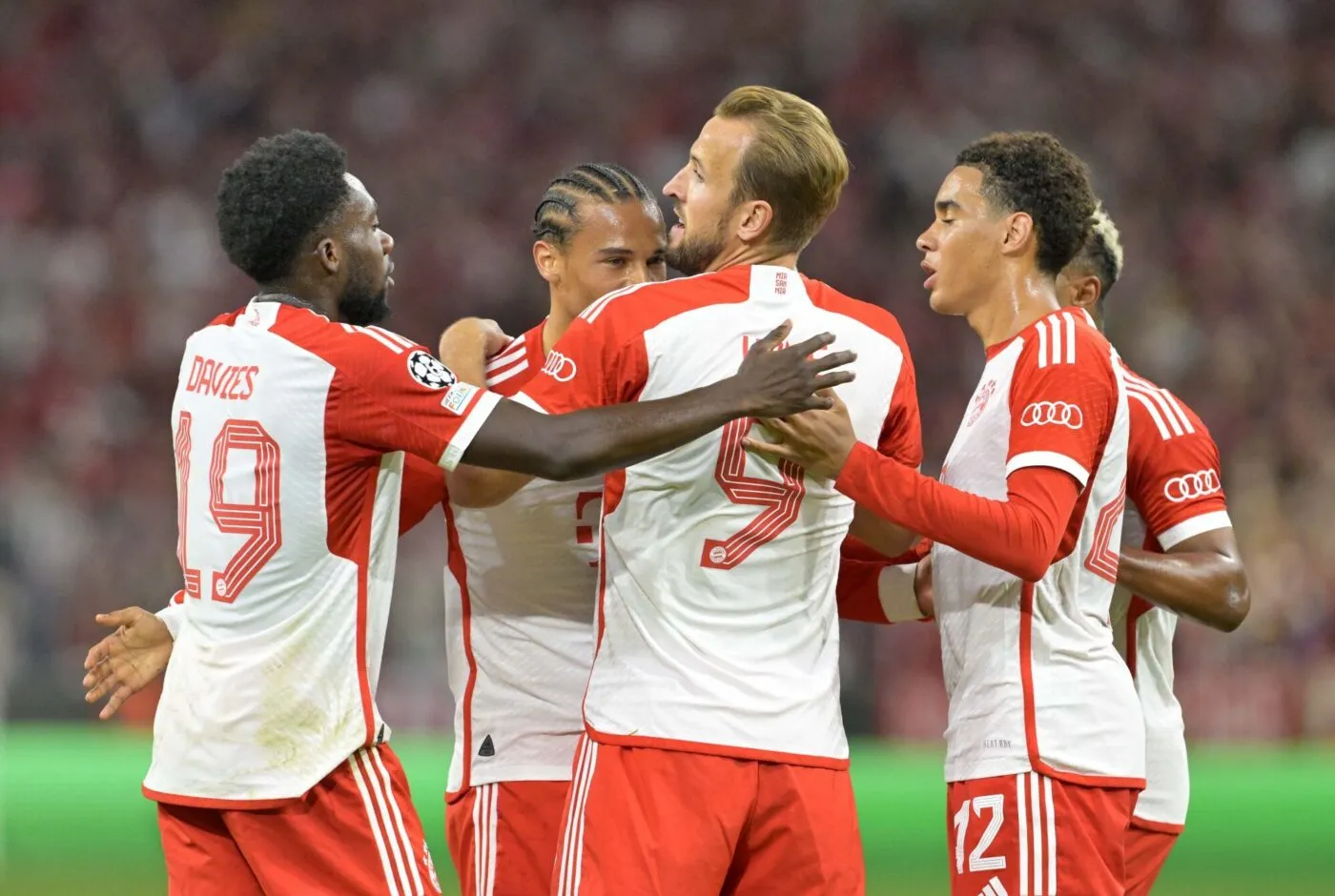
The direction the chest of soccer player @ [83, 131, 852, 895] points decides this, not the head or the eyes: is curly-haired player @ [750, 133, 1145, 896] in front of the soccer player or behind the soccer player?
in front

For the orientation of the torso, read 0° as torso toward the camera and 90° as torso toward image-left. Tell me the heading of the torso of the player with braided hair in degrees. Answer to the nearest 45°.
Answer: approximately 315°

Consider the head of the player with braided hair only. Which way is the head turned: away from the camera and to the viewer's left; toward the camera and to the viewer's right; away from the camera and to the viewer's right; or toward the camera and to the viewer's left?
toward the camera and to the viewer's right

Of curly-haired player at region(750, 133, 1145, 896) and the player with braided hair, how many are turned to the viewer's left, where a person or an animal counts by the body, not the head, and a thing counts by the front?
1

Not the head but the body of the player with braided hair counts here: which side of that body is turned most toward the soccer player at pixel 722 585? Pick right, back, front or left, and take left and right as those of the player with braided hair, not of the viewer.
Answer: front

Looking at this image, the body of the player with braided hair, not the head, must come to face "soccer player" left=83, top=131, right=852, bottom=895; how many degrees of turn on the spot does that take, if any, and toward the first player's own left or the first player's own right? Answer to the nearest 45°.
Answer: approximately 90° to the first player's own right

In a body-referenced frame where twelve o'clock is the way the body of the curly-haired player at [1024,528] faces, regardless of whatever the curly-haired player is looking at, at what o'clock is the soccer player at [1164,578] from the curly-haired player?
The soccer player is roughly at 4 o'clock from the curly-haired player.

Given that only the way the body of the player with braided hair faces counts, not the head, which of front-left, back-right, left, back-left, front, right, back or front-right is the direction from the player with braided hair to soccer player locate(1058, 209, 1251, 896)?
front-left

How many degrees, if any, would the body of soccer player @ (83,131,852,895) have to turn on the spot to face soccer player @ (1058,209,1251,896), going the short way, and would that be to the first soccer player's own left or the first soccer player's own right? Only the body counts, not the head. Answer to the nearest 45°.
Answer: approximately 45° to the first soccer player's own right

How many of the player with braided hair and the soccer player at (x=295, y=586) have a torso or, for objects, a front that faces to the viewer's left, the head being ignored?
0

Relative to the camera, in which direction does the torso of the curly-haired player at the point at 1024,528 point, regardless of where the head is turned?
to the viewer's left

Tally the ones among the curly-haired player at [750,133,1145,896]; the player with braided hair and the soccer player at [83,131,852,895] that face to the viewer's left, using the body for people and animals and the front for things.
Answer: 1

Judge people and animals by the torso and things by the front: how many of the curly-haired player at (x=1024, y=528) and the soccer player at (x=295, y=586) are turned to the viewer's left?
1

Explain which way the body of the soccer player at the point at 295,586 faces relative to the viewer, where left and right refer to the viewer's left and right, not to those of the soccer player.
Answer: facing away from the viewer and to the right of the viewer

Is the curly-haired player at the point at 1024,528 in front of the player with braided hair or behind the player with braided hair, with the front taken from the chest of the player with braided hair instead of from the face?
in front

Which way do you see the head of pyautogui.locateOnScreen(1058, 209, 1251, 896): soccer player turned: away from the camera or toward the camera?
away from the camera

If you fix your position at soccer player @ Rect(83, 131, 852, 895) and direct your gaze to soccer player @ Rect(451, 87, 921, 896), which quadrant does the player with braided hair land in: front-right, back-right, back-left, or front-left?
front-left
